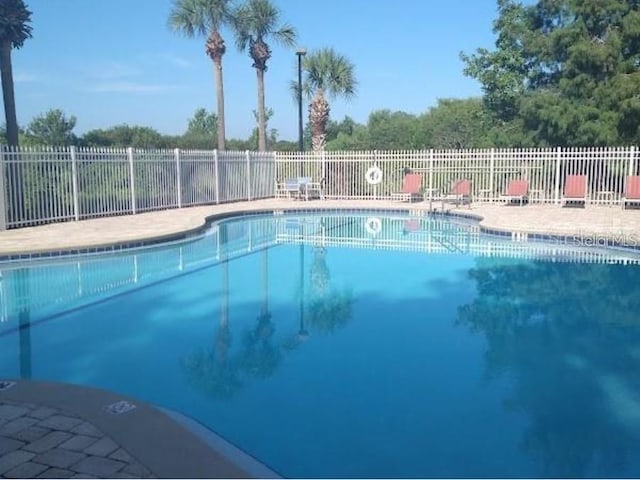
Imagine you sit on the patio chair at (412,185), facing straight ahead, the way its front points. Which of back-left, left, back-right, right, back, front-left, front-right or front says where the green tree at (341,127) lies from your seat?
back-right

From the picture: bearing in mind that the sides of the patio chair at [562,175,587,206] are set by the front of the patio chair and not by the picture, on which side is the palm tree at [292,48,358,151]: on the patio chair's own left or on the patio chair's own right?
on the patio chair's own right

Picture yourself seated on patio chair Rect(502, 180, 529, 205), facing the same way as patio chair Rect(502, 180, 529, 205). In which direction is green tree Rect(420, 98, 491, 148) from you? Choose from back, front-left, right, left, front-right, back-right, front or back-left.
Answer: back-right

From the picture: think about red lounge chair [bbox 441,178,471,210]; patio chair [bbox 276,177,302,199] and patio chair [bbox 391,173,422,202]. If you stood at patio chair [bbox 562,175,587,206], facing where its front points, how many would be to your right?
3

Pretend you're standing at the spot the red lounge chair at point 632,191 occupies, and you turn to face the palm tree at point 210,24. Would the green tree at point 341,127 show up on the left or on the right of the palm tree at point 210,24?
right

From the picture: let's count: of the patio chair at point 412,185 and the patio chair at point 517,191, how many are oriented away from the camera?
0

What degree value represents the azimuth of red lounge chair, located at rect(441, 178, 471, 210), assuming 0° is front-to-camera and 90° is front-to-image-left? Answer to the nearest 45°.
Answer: approximately 45°

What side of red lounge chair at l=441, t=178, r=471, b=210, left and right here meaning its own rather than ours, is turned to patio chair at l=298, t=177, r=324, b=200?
right

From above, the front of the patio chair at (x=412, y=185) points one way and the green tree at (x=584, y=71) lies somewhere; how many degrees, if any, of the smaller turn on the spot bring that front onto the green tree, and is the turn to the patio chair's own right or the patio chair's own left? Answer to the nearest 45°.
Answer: approximately 135° to the patio chair's own left

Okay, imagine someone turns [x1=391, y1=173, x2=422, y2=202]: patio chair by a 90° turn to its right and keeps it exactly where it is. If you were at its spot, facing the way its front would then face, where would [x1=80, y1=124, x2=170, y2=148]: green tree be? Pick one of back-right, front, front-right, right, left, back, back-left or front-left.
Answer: front
